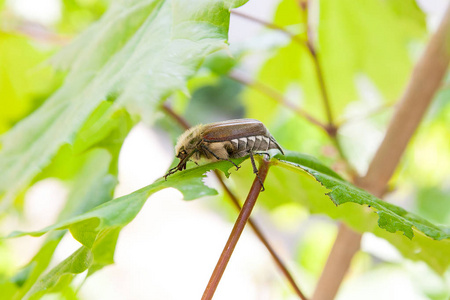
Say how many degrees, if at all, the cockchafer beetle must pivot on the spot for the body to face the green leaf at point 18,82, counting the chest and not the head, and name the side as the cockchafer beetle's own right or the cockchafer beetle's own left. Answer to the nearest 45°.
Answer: approximately 45° to the cockchafer beetle's own right

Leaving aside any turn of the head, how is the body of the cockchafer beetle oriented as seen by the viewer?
to the viewer's left
